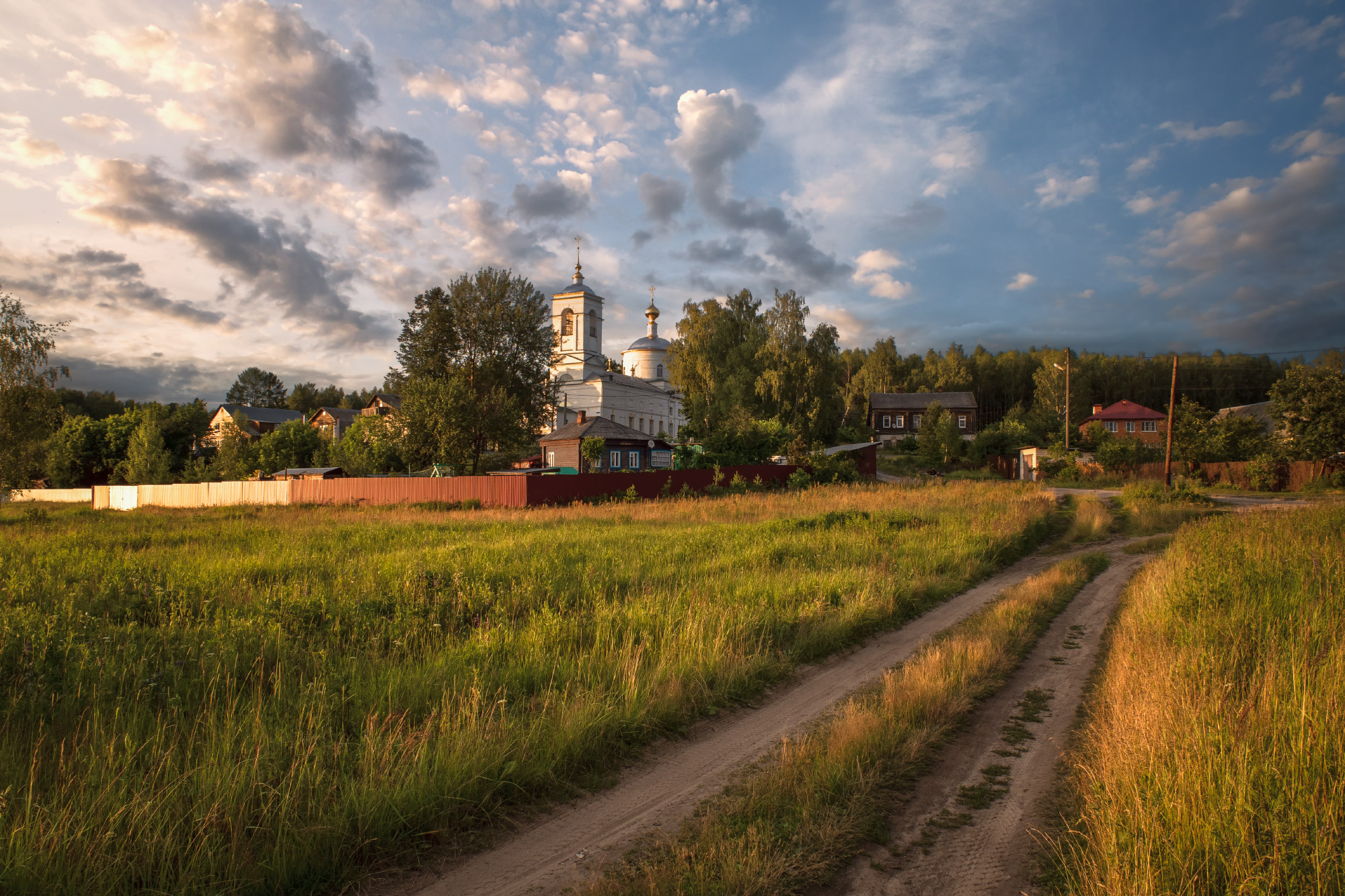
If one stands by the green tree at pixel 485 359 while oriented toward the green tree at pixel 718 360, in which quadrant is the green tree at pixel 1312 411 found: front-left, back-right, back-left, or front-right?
front-right

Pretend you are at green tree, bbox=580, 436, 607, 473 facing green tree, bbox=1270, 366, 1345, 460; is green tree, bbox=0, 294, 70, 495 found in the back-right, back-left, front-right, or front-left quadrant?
back-right

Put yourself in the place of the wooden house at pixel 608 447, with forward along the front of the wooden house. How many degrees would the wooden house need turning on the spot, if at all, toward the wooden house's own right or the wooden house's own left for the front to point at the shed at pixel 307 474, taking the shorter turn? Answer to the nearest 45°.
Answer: approximately 135° to the wooden house's own right

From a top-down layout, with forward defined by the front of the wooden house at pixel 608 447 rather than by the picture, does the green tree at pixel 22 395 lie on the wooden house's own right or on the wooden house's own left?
on the wooden house's own right

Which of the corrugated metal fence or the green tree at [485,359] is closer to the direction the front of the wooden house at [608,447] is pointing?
the corrugated metal fence

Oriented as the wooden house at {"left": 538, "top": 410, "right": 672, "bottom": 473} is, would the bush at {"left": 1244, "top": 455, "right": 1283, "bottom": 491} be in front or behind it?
in front

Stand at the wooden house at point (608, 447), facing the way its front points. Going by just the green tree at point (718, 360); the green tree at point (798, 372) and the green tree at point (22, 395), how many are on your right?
1

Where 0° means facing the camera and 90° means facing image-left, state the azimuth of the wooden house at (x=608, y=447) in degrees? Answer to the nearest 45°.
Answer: approximately 315°

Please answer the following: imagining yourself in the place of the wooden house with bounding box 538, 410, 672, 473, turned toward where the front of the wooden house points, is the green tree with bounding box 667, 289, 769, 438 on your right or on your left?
on your left
